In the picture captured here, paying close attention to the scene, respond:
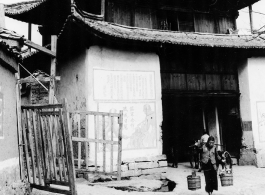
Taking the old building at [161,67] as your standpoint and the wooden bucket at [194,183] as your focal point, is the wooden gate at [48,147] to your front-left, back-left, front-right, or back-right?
front-right

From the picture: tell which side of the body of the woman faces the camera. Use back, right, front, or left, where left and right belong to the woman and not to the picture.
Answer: front

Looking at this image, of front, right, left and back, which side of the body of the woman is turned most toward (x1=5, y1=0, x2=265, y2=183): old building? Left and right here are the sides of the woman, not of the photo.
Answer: back

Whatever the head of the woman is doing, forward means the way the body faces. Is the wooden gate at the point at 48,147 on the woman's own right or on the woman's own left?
on the woman's own right
